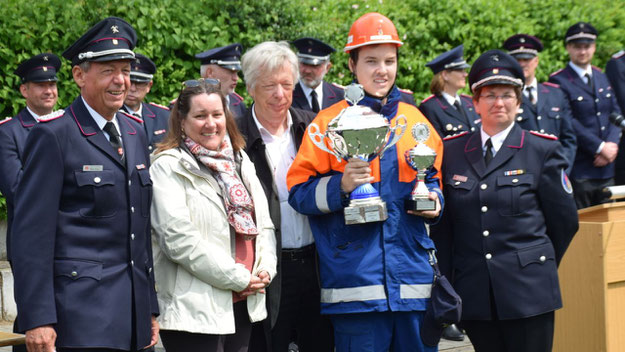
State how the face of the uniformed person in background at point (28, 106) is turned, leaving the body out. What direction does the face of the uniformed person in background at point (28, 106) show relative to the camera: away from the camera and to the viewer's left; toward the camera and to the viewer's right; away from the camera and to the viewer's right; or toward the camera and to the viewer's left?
toward the camera and to the viewer's right

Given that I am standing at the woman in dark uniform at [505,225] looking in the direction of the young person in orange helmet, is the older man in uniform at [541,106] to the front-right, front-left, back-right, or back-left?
back-right

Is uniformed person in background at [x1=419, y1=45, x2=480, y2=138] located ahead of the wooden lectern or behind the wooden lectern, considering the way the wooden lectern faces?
behind

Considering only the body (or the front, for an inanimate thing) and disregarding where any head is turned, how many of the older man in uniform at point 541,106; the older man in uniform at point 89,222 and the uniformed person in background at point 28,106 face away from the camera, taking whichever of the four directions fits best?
0

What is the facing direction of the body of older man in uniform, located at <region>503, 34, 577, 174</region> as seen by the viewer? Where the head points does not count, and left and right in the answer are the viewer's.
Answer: facing the viewer

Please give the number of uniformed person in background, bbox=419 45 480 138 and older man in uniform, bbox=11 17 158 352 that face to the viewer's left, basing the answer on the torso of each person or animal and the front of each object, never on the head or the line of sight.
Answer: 0

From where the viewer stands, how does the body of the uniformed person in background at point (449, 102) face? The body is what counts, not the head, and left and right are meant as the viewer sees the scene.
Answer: facing the viewer and to the right of the viewer

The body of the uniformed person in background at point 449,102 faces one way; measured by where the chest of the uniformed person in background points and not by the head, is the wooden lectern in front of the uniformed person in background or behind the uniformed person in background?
in front

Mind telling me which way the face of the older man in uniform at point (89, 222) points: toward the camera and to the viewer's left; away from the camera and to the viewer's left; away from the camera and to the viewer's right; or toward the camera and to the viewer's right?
toward the camera and to the viewer's right

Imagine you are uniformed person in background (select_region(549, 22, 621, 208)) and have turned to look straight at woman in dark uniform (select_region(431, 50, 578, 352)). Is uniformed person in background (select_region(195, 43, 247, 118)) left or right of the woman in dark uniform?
right
